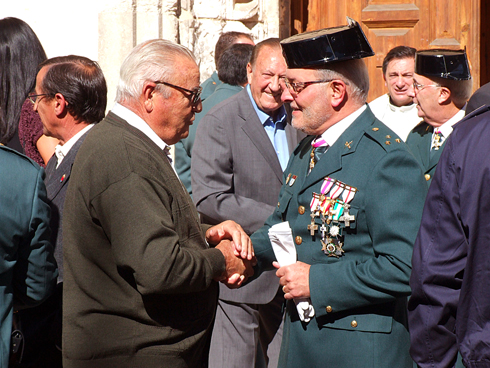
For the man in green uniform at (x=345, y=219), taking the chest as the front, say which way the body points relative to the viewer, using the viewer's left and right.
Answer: facing the viewer and to the left of the viewer

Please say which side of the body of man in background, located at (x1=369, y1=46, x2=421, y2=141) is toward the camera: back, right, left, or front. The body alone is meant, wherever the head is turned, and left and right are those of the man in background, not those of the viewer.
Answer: front

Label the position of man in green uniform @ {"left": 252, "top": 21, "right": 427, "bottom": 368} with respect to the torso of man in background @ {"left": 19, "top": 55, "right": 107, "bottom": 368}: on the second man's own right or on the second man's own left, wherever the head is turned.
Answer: on the second man's own left

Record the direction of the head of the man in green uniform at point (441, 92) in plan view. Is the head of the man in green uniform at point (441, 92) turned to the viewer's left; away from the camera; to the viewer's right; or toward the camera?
to the viewer's left

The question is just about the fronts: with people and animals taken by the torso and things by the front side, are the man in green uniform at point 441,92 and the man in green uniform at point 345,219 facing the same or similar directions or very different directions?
same or similar directions

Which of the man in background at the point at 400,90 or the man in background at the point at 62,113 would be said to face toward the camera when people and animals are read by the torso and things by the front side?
the man in background at the point at 400,90

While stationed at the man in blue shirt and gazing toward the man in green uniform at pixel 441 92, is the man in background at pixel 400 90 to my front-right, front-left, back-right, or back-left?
front-left

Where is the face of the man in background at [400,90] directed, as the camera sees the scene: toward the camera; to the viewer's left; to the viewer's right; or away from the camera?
toward the camera

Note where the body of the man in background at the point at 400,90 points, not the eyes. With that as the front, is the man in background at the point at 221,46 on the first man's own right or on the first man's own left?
on the first man's own right
